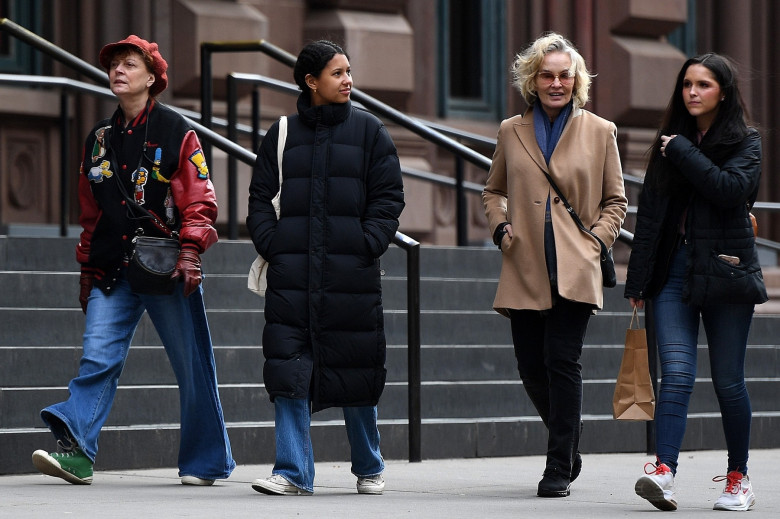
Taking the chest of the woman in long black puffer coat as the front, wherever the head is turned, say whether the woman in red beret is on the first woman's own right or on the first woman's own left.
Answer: on the first woman's own right

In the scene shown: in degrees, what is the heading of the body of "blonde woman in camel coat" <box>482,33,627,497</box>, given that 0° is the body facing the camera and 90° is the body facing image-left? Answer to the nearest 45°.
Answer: approximately 0°

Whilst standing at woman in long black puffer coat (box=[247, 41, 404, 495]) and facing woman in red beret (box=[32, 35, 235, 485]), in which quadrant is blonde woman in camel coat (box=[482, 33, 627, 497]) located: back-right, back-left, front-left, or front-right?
back-right

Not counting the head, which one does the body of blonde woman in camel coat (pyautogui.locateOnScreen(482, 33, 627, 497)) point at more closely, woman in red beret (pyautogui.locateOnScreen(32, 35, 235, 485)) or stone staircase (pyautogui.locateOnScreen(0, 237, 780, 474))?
the woman in red beret

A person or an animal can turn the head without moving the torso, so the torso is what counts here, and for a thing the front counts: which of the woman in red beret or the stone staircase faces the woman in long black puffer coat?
the stone staircase

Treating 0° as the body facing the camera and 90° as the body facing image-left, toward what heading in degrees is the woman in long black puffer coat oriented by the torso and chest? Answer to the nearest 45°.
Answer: approximately 0°

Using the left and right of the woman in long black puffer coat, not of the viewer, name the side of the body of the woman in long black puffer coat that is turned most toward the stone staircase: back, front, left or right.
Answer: back

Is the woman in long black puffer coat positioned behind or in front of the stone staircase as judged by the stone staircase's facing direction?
in front
